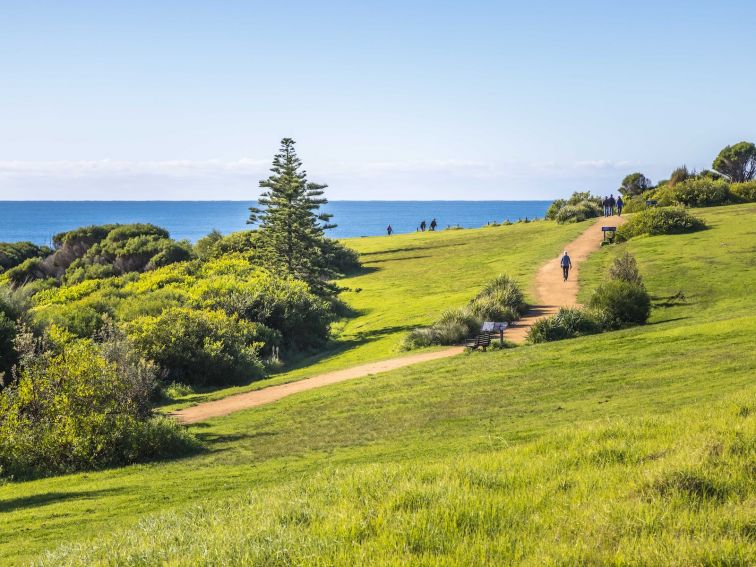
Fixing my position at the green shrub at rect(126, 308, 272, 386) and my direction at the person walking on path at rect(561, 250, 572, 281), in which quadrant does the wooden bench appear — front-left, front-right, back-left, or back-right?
front-right

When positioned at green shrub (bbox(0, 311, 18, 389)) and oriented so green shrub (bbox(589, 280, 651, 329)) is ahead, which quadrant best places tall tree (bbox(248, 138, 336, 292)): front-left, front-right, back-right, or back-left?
front-left

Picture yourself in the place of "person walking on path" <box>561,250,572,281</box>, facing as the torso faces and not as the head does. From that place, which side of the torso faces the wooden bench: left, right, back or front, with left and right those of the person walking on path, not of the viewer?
back

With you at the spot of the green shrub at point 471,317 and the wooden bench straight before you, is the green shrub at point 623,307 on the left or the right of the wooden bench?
left

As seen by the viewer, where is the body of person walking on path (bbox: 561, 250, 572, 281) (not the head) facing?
away from the camera

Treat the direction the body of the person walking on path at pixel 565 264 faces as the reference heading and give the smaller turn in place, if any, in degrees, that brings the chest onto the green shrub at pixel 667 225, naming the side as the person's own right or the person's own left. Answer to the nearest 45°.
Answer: approximately 45° to the person's own right

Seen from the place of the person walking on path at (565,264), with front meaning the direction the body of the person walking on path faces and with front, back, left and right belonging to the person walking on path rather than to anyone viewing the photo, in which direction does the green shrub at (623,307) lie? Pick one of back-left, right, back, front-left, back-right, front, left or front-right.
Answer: back

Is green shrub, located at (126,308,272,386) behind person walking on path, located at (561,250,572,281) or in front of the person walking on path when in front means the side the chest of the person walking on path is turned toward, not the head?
behind
